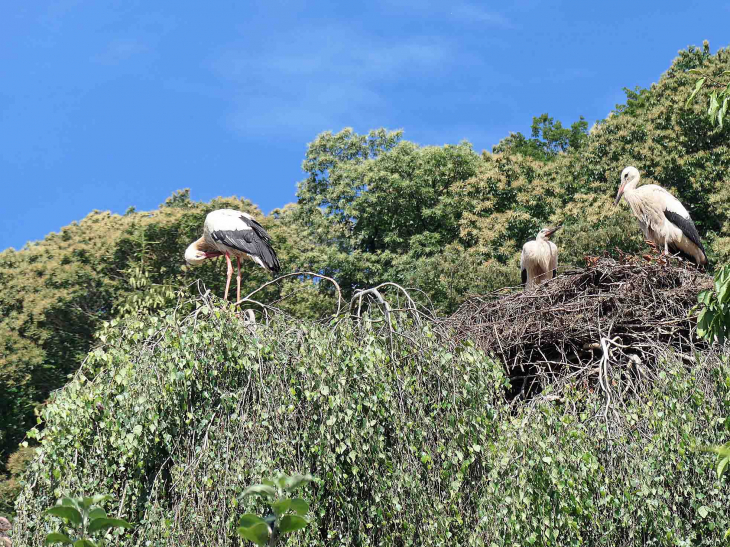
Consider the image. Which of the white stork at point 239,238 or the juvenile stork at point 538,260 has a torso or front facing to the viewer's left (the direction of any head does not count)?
the white stork

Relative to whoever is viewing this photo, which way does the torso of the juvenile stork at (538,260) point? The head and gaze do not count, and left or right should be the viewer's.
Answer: facing the viewer and to the right of the viewer

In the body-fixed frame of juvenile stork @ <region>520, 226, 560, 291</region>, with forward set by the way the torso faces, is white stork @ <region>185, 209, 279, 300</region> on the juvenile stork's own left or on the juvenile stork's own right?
on the juvenile stork's own right

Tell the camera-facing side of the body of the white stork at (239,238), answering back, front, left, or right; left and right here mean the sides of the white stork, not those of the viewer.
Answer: left

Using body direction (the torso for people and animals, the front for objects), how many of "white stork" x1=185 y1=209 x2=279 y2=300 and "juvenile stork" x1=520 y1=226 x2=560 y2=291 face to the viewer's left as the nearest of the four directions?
1

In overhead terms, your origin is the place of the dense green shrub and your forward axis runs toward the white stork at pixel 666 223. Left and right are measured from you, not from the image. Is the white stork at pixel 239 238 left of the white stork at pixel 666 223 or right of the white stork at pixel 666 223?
left

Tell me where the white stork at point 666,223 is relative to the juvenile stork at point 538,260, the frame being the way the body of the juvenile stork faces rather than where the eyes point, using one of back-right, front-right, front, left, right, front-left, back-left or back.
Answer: front-left

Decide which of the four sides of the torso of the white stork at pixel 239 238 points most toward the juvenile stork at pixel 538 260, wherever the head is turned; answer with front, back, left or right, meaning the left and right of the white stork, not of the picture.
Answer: back

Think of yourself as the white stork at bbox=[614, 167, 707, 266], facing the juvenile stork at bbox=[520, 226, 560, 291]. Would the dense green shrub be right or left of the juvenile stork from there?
left
